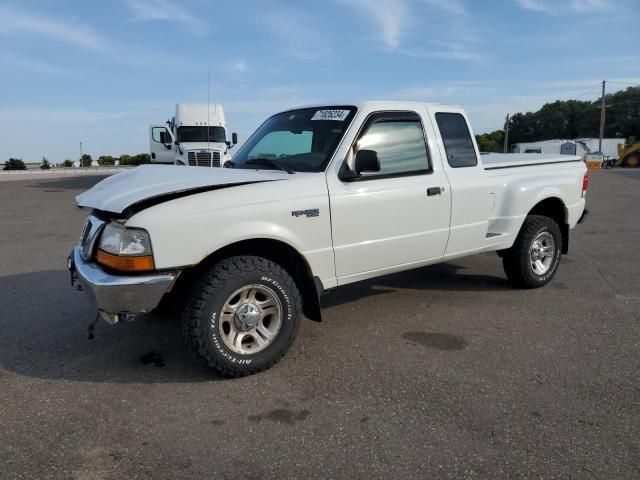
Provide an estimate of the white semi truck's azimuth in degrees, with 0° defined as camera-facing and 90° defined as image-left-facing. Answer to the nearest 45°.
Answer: approximately 0°

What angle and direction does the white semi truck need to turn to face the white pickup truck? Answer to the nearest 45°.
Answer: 0° — it already faces it

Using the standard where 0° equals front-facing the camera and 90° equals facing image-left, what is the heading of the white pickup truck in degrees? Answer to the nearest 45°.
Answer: approximately 45°

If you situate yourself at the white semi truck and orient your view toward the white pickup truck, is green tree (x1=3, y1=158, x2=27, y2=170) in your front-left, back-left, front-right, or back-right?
back-right

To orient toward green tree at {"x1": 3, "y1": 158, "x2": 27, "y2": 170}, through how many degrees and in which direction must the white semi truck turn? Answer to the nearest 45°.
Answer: approximately 135° to its right

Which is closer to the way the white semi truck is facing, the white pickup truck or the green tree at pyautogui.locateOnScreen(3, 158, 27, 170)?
the white pickup truck
